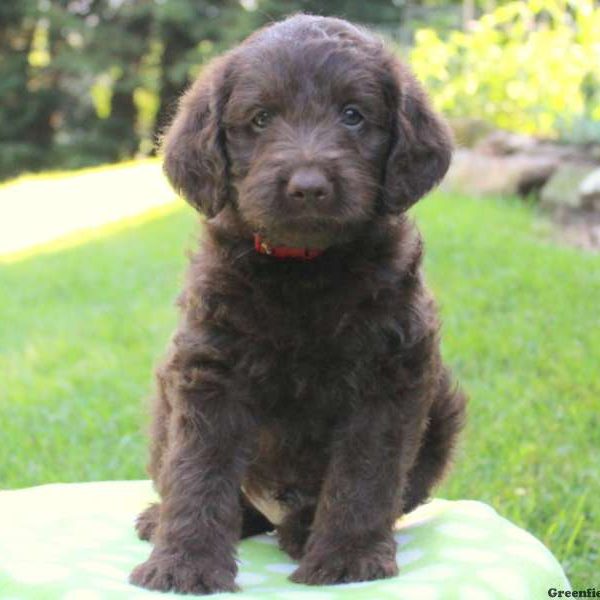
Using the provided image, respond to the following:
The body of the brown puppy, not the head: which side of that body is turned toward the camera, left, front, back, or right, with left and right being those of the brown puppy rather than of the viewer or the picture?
front

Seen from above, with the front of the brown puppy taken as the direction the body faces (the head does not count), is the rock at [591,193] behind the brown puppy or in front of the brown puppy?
behind

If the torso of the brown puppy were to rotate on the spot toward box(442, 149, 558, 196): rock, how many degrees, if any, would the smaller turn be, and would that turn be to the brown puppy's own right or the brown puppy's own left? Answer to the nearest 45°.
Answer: approximately 180°

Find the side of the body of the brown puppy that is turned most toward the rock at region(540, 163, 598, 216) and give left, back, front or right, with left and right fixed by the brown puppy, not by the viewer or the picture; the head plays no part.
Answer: back
